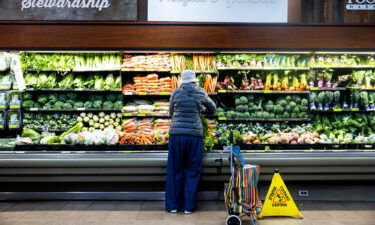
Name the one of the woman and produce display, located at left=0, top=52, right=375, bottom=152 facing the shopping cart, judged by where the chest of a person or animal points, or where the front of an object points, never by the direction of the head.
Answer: the produce display

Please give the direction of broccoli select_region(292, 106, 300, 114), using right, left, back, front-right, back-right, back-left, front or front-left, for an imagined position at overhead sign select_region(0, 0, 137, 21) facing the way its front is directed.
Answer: left

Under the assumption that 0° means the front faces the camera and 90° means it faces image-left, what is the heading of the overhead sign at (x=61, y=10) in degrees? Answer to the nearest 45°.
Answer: approximately 0°

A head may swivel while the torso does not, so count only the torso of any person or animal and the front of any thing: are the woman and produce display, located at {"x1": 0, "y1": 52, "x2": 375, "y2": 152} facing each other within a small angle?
yes

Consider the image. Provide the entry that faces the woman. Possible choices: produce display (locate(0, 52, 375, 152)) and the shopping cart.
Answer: the produce display

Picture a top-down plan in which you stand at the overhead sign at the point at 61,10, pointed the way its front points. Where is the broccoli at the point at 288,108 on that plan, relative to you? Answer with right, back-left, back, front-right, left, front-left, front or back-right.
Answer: left

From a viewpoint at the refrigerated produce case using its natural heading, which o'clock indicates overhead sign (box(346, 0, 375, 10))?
The overhead sign is roughly at 9 o'clock from the refrigerated produce case.

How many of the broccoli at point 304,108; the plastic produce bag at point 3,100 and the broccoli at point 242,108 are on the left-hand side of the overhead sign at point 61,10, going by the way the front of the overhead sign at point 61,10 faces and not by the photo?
2

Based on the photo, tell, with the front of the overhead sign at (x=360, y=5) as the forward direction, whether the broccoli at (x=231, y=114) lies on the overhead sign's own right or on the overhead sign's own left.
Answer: on the overhead sign's own right

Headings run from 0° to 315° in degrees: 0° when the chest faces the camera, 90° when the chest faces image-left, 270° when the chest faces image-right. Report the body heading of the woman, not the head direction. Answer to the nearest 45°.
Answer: approximately 180°

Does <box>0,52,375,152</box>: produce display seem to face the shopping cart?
yes

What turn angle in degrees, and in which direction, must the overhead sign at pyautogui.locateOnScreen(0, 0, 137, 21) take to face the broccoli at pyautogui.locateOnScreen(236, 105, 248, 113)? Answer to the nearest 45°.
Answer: approximately 90° to its left

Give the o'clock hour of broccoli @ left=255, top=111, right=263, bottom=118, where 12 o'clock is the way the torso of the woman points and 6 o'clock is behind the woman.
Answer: The broccoli is roughly at 1 o'clock from the woman.
